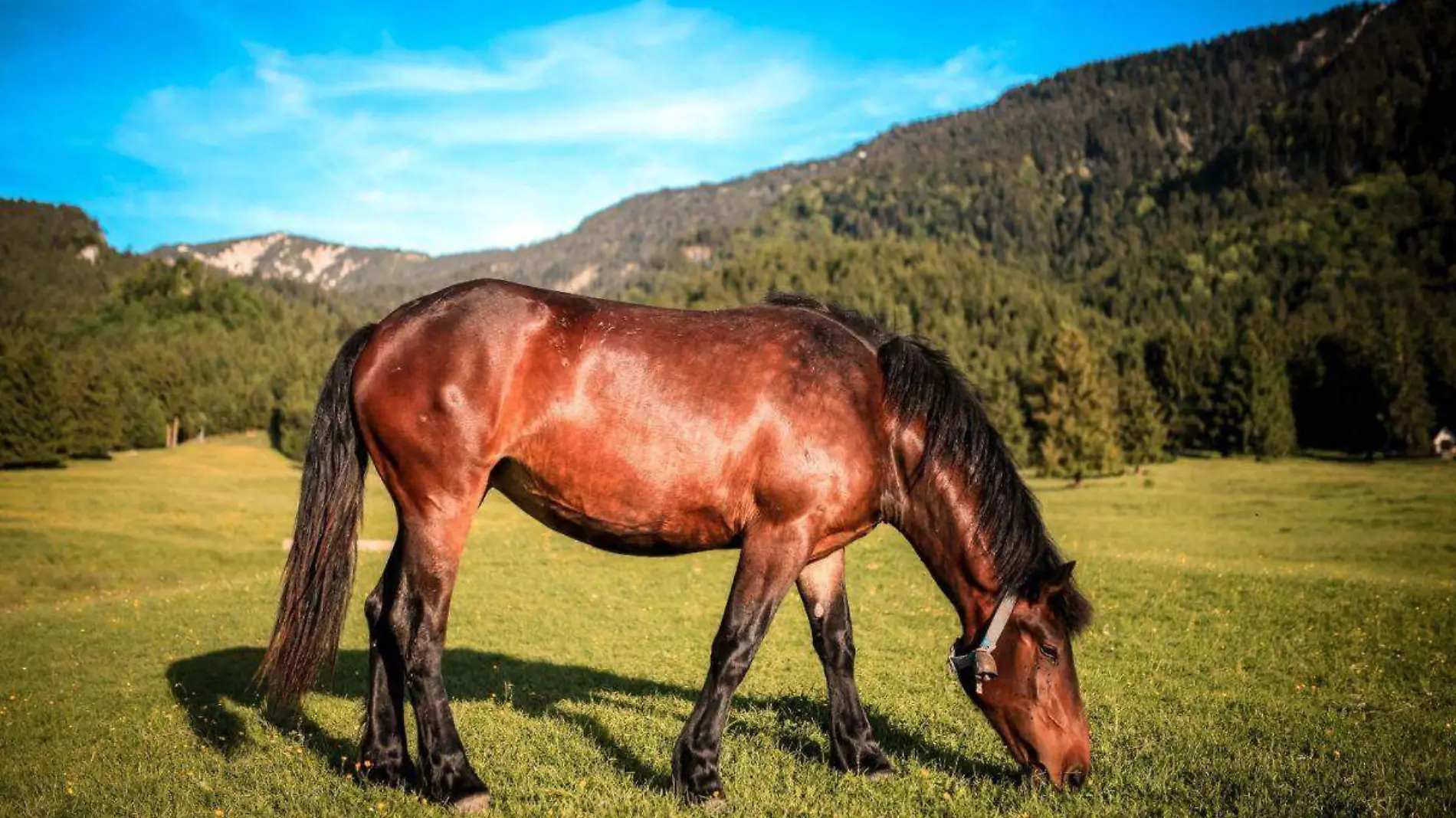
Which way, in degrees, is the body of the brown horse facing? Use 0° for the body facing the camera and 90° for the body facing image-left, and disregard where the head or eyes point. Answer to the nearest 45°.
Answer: approximately 270°
